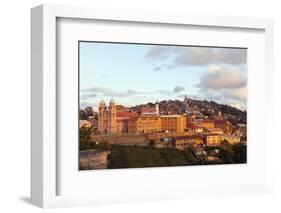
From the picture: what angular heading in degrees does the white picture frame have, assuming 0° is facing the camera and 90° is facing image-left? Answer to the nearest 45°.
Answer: approximately 315°
